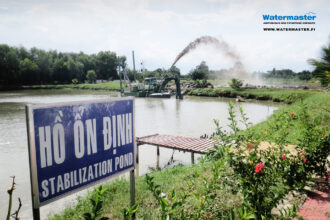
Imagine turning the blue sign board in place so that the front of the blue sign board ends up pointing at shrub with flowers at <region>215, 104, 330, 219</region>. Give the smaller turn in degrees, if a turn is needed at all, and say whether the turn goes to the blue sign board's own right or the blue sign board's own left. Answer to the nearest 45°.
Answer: approximately 45° to the blue sign board's own left

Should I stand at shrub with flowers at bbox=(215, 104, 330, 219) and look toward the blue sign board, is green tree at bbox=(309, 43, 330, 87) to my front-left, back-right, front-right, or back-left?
back-right

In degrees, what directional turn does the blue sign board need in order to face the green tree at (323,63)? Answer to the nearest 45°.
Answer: approximately 90° to its left

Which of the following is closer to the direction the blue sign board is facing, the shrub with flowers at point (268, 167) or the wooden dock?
the shrub with flowers

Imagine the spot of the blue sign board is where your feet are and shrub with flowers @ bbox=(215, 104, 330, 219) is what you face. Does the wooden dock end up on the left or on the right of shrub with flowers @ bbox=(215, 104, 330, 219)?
left

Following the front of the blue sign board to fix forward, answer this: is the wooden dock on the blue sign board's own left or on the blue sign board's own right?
on the blue sign board's own left

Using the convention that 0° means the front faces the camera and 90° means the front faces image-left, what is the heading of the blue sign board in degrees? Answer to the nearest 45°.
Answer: approximately 315°

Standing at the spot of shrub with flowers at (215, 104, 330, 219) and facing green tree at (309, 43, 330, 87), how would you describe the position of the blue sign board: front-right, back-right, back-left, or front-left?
back-left

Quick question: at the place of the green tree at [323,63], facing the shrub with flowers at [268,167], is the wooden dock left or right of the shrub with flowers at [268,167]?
right
